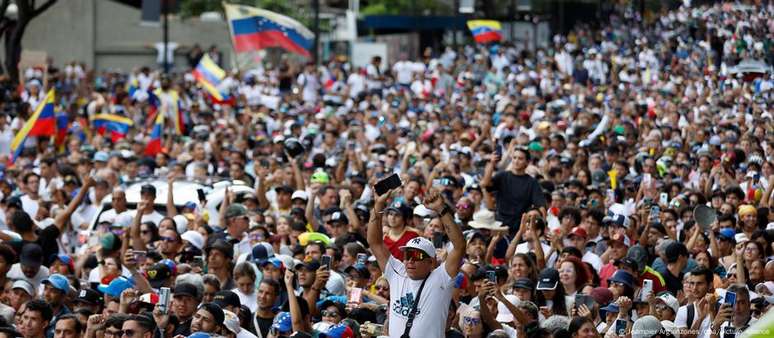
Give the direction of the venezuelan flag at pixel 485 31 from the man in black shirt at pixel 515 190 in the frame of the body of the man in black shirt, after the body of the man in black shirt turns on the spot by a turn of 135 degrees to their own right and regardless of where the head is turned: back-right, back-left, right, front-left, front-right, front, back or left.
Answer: front-right

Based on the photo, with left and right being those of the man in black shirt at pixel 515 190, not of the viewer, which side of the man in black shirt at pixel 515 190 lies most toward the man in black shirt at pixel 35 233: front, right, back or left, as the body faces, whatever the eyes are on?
right

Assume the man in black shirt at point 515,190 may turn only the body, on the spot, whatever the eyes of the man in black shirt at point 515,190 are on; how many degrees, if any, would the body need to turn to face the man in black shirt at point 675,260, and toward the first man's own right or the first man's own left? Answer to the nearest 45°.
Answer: approximately 45° to the first man's own left

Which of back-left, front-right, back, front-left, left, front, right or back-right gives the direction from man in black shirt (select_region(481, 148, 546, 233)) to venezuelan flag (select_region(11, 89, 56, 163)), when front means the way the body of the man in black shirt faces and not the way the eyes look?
back-right

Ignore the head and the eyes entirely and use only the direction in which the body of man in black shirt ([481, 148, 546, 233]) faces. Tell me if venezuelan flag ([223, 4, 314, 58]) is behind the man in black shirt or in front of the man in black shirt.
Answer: behind

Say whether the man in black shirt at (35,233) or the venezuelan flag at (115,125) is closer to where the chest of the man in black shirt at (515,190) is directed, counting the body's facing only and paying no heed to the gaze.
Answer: the man in black shirt

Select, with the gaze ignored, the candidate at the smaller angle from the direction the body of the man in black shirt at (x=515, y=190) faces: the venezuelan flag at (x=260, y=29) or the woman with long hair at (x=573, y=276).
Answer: the woman with long hair

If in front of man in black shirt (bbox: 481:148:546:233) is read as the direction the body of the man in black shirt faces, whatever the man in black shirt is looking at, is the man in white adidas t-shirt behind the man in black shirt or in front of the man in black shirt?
in front

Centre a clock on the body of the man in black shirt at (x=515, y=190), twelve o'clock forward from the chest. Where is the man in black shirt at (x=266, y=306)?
the man in black shirt at (x=266, y=306) is roughly at 1 o'clock from the man in black shirt at (x=515, y=190).

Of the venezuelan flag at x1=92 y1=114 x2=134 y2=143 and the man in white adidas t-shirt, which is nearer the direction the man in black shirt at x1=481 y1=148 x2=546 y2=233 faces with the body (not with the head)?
the man in white adidas t-shirt

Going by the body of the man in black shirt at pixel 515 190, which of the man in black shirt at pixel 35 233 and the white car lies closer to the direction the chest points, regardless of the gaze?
the man in black shirt

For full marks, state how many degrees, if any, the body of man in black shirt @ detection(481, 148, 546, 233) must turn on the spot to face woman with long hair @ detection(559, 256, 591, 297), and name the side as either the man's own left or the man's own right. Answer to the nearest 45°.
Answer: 0° — they already face them

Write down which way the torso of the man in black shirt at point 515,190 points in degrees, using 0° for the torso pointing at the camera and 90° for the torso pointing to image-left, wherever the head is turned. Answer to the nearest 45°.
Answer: approximately 0°
